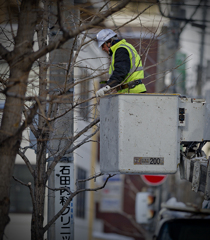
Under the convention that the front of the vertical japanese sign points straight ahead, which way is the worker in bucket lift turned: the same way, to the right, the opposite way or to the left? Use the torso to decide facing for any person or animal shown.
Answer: to the right

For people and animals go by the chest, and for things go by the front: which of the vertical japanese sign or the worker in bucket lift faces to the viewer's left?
the worker in bucket lift

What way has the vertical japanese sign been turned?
toward the camera

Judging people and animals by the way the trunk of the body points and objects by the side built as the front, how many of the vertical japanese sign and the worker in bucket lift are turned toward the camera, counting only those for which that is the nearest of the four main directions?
1

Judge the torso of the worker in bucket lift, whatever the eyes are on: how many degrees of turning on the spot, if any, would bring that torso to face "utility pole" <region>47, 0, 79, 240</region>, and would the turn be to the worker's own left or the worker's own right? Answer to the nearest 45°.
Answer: approximately 45° to the worker's own right

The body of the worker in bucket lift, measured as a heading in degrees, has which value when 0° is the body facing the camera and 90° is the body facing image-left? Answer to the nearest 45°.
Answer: approximately 90°
